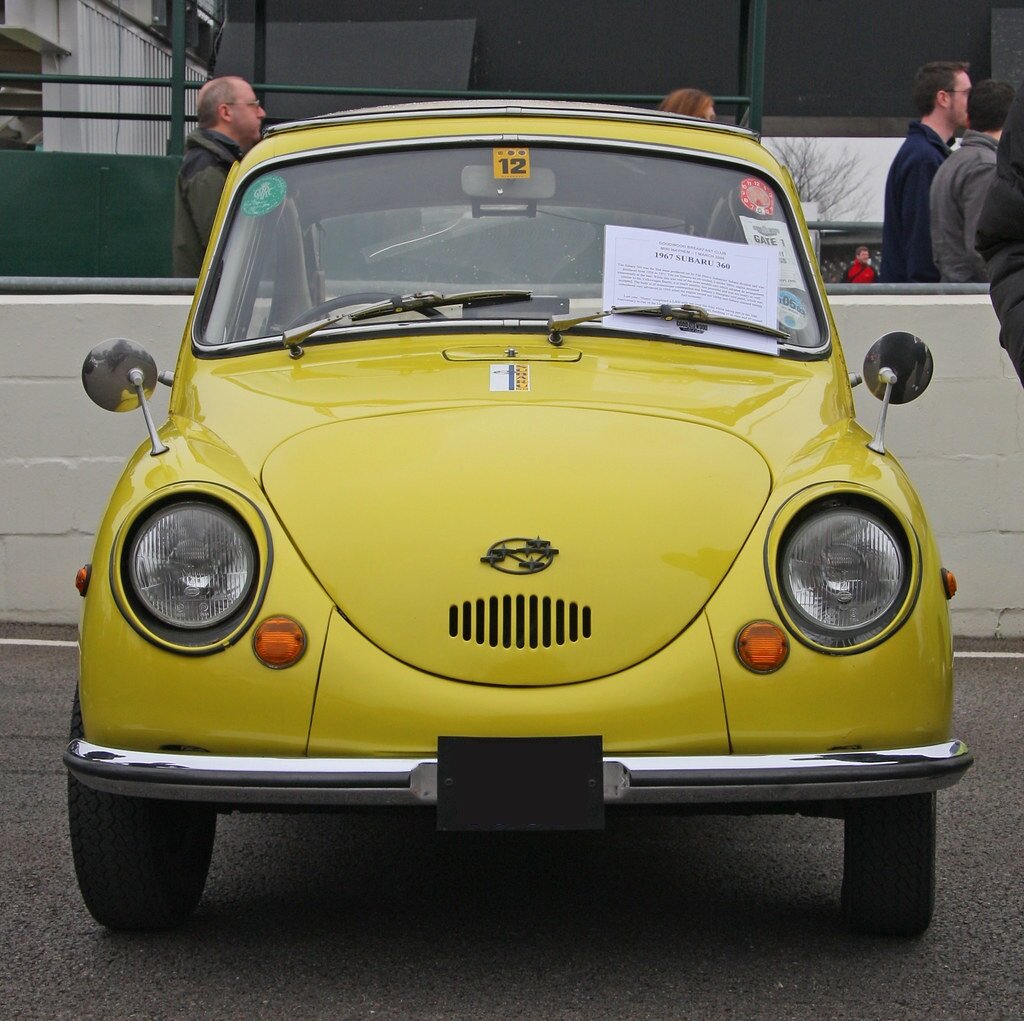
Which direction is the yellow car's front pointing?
toward the camera

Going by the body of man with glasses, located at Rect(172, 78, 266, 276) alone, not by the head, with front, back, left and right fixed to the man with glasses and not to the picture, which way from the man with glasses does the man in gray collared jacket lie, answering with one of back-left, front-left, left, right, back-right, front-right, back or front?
front

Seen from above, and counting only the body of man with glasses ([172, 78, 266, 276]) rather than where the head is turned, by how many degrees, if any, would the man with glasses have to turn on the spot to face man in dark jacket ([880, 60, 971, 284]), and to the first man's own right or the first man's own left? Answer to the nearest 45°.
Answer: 0° — they already face them

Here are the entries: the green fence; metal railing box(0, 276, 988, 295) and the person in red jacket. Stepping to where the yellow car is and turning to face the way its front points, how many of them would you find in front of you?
0

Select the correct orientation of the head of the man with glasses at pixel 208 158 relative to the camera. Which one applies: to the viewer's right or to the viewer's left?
to the viewer's right

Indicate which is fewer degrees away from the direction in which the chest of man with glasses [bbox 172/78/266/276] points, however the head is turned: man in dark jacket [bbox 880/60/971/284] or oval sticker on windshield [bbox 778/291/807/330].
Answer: the man in dark jacket

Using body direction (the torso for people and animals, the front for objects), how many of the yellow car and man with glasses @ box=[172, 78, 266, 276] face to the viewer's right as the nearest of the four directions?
1

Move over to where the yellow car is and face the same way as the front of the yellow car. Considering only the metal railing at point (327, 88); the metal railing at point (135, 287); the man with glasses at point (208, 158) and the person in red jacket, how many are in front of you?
0

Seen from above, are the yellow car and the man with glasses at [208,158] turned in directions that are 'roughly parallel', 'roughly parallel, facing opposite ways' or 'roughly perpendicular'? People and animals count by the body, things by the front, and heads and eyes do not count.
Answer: roughly perpendicular

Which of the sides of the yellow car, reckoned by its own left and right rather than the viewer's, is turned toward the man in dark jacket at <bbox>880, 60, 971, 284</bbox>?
back

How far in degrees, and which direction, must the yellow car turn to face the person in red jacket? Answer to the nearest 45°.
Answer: approximately 180°

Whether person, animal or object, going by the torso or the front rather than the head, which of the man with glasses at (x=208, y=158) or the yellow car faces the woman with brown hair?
the man with glasses

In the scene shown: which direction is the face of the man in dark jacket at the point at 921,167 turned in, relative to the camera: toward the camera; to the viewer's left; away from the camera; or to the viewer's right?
to the viewer's right

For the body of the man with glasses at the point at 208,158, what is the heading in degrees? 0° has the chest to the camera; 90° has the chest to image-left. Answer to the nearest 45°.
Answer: approximately 270°
